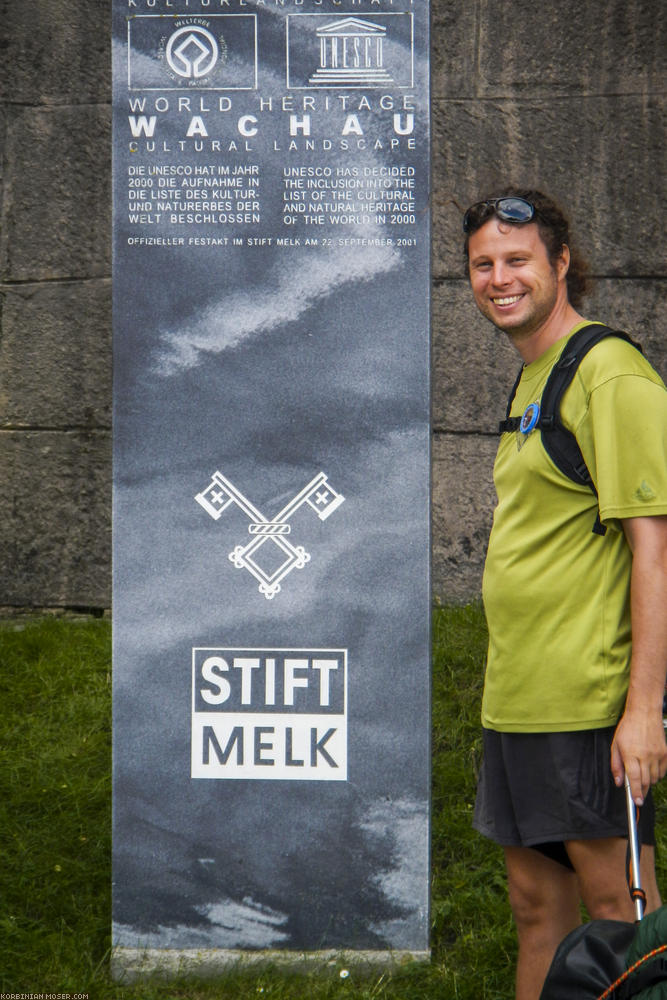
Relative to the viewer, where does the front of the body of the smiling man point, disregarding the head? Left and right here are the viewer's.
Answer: facing the viewer and to the left of the viewer

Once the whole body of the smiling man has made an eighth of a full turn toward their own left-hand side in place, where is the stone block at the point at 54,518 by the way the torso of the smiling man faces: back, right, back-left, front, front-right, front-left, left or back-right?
back-right

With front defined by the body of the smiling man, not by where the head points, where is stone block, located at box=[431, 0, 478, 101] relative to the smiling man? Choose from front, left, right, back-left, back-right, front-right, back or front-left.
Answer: back-right

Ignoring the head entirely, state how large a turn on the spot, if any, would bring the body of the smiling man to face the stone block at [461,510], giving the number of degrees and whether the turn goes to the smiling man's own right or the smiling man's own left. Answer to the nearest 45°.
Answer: approximately 135° to the smiling man's own right

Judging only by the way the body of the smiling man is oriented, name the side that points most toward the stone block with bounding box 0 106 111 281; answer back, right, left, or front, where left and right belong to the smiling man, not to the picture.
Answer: right

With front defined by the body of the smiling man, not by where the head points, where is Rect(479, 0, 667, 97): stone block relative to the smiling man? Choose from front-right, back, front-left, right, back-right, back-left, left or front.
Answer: back-right

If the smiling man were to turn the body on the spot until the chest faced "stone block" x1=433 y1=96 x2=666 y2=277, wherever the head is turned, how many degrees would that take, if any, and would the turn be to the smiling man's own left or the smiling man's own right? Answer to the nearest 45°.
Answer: approximately 135° to the smiling man's own right

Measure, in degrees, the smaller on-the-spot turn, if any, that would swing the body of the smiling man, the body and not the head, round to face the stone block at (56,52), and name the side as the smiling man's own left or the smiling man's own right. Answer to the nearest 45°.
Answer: approximately 90° to the smiling man's own right

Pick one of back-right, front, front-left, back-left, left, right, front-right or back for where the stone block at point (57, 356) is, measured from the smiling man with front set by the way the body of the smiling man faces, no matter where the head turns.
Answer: right
